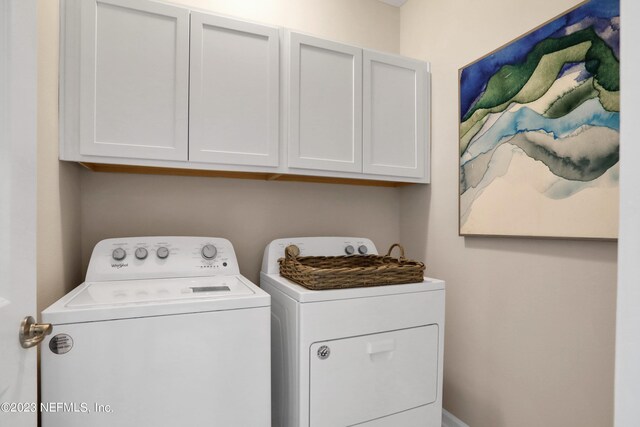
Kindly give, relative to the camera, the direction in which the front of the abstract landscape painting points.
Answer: facing the viewer and to the left of the viewer

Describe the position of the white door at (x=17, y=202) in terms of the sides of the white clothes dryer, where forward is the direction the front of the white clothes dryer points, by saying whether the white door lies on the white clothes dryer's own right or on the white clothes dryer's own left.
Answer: on the white clothes dryer's own right

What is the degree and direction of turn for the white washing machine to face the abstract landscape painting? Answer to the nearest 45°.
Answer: approximately 90° to its left

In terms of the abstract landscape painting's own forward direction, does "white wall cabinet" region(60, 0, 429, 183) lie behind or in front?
in front

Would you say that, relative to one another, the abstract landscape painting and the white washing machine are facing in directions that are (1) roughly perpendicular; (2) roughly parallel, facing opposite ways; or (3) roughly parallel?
roughly perpendicular

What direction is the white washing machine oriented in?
toward the camera

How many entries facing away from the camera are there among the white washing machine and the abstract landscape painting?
0

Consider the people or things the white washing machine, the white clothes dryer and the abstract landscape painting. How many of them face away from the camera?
0

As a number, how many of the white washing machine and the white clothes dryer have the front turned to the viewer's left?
0

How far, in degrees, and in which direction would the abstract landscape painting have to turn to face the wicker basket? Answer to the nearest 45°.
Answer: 0° — it already faces it

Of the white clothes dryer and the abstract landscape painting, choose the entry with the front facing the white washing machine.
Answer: the abstract landscape painting

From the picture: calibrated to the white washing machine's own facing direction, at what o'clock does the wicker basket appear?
The wicker basket is roughly at 9 o'clock from the white washing machine.

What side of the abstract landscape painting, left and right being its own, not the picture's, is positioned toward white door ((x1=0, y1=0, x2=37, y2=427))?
front

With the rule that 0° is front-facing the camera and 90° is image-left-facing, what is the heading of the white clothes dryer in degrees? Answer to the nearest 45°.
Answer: approximately 315°

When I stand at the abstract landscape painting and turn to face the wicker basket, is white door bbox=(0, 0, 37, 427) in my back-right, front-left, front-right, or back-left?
front-left

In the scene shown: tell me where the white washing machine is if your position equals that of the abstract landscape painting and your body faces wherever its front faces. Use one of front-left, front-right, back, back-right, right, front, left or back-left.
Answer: front
